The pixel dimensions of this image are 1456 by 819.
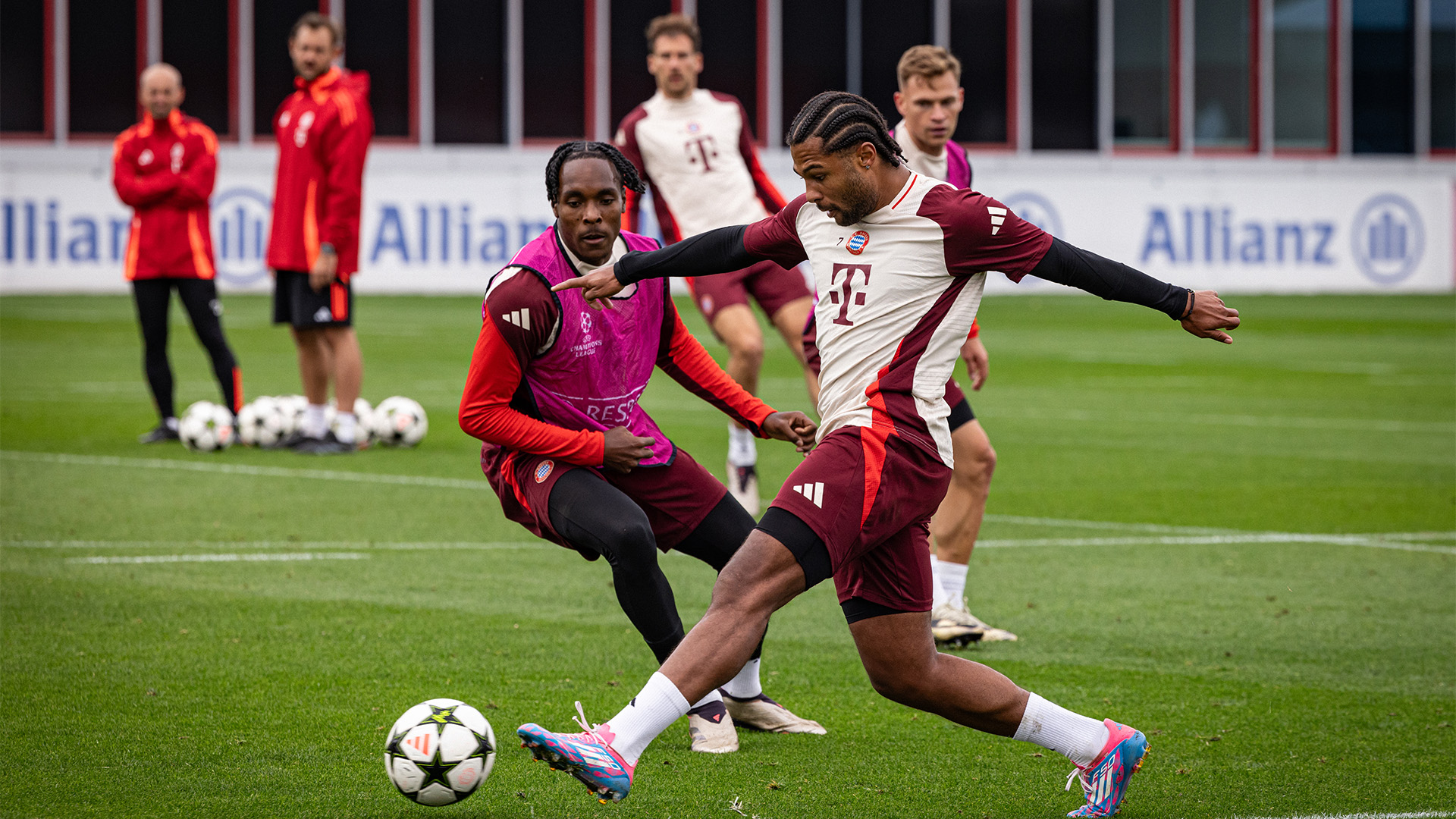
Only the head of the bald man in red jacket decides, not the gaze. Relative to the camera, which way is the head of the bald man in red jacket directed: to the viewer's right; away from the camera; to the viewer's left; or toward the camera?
toward the camera

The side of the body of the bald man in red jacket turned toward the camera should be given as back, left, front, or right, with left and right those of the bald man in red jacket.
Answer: front

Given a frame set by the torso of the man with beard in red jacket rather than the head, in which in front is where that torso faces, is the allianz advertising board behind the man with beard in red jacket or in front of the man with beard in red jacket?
behind

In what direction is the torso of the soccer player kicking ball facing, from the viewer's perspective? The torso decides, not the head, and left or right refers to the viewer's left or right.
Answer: facing the viewer and to the left of the viewer

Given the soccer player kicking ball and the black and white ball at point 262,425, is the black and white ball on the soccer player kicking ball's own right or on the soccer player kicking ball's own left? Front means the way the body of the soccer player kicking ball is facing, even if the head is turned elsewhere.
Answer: on the soccer player kicking ball's own right

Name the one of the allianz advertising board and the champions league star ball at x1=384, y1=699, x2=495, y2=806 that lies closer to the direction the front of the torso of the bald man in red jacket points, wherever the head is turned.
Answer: the champions league star ball

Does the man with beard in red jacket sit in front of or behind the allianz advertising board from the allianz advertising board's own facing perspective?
in front

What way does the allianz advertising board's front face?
toward the camera

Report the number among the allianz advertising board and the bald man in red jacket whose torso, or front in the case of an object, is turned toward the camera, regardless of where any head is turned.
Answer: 2

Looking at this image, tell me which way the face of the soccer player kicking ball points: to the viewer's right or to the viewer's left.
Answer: to the viewer's left

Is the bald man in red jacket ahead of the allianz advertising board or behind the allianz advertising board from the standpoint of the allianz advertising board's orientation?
ahead

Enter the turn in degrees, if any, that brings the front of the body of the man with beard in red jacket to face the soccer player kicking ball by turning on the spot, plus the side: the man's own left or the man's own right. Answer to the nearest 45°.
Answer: approximately 45° to the man's own left
